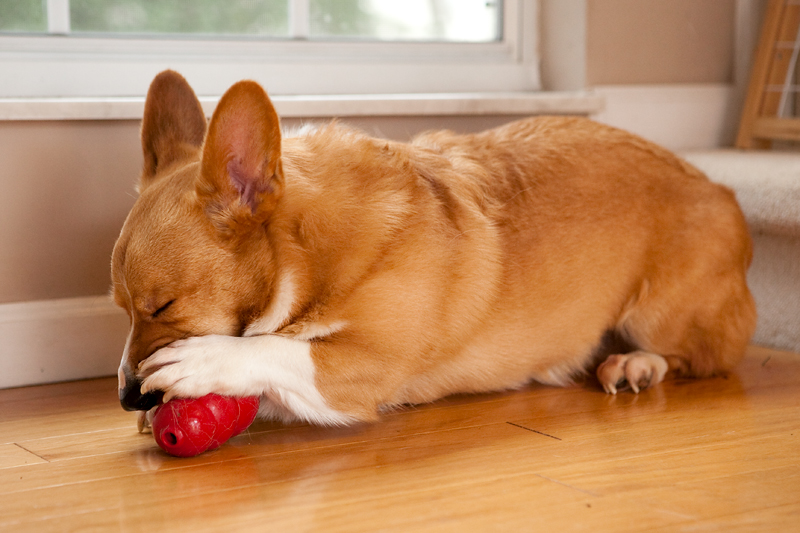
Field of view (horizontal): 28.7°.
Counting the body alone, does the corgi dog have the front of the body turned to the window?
no

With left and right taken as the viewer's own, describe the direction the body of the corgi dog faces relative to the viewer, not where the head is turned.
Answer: facing to the left of the viewer
